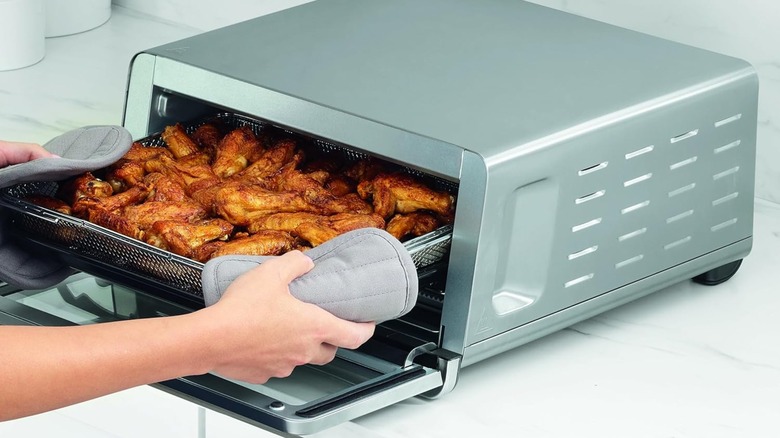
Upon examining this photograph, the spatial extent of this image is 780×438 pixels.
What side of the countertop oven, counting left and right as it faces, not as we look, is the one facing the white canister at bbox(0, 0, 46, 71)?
right
